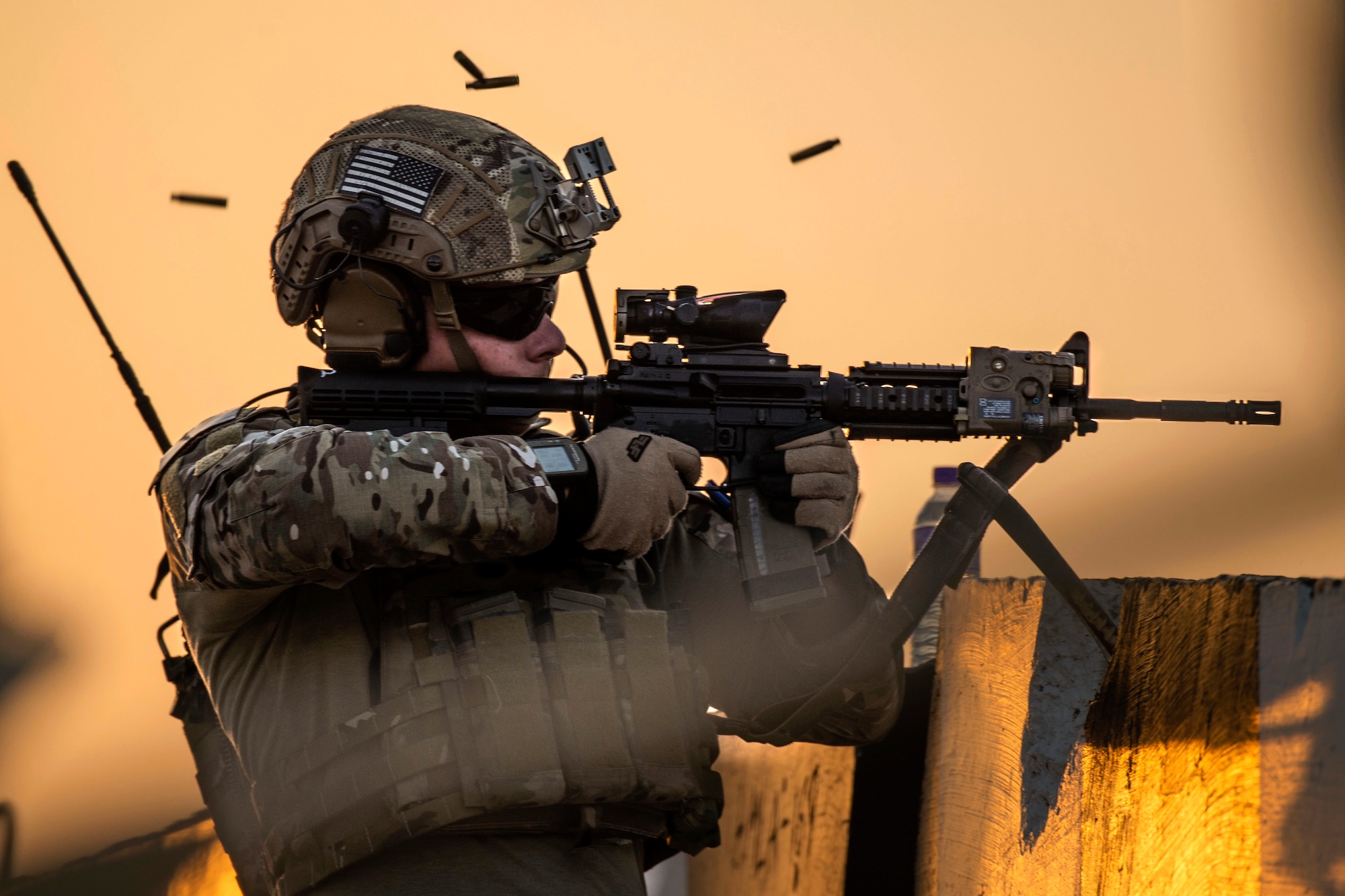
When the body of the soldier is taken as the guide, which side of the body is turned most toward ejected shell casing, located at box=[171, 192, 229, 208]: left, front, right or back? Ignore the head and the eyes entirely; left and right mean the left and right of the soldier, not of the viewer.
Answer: back

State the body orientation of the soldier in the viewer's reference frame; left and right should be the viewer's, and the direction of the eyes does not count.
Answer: facing the viewer and to the right of the viewer

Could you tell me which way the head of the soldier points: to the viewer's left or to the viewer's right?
to the viewer's right
